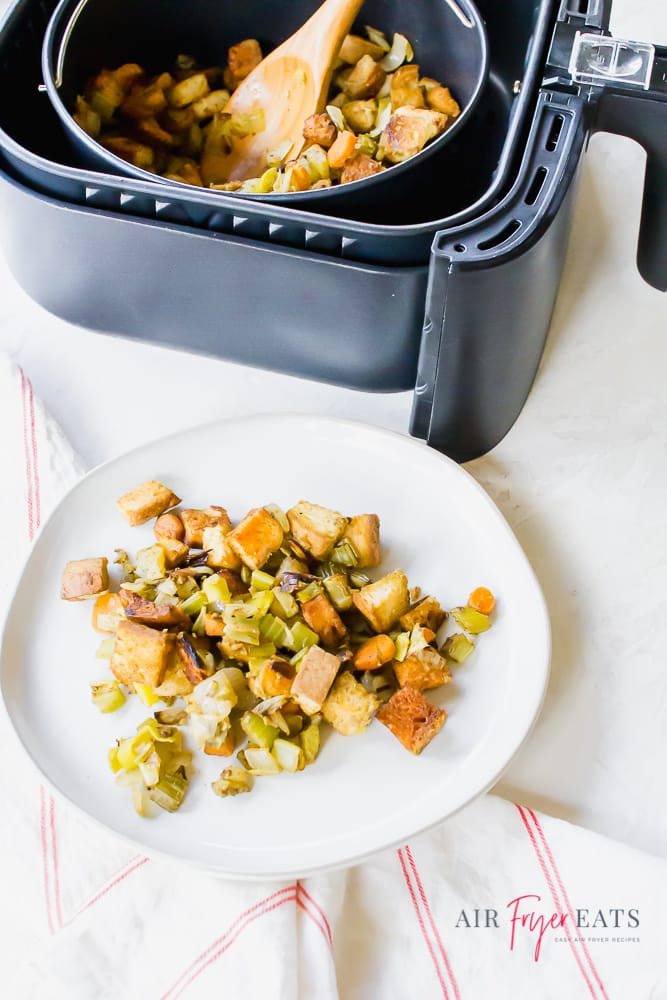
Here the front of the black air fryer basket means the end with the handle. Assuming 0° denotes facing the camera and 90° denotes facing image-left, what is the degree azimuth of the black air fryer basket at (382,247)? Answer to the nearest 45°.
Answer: approximately 270°
